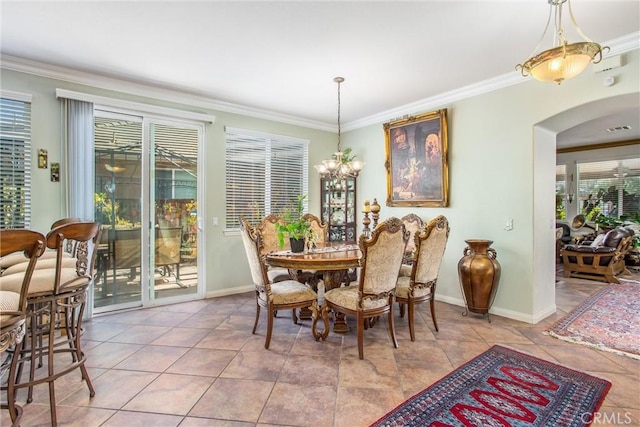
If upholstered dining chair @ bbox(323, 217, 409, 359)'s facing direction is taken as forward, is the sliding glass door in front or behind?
in front

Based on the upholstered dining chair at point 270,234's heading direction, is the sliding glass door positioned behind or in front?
behind

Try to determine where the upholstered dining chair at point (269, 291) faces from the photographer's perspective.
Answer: facing away from the viewer and to the right of the viewer

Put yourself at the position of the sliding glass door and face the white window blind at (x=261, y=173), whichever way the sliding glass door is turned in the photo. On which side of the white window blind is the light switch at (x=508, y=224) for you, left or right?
right

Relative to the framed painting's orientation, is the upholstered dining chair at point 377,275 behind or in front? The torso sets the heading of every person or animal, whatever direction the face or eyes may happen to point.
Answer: in front

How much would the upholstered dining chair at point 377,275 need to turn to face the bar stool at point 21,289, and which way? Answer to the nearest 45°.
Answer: approximately 90° to its left

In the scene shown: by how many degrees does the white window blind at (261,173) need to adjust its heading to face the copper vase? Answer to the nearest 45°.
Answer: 0° — it already faces it

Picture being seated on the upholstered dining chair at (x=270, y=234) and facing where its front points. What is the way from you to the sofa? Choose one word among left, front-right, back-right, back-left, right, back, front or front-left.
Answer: front-left

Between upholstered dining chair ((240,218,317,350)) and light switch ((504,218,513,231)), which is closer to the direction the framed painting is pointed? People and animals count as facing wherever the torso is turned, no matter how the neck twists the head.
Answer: the upholstered dining chair

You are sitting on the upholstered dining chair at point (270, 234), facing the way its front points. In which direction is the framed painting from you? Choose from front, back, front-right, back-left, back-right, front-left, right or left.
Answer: front-left

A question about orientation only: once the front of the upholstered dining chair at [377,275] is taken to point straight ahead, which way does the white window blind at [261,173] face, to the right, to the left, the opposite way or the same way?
the opposite way

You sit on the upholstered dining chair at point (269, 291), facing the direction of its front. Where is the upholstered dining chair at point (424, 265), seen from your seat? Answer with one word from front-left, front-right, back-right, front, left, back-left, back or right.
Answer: front-right

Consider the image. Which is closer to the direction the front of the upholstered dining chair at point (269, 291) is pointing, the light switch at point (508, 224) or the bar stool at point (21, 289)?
the light switch

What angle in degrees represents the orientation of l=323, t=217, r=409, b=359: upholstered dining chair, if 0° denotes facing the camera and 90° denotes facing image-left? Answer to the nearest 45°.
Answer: approximately 135°

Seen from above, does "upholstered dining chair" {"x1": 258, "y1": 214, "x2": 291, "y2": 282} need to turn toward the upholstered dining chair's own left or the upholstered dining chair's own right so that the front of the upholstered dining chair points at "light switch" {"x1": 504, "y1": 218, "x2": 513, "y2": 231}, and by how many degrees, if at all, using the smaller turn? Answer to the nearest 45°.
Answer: approximately 45° to the upholstered dining chair's own left

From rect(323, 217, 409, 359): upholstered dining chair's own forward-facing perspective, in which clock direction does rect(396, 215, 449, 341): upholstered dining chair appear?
rect(396, 215, 449, 341): upholstered dining chair is roughly at 3 o'clock from rect(323, 217, 409, 359): upholstered dining chair.

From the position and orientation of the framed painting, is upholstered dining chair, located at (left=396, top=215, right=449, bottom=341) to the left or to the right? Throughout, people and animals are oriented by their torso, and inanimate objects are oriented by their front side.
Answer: on its left

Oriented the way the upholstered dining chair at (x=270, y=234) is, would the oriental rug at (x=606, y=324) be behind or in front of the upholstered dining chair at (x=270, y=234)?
in front
